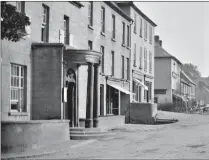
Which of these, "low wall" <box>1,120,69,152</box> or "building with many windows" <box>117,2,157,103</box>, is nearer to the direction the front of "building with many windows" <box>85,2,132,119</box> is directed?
the low wall

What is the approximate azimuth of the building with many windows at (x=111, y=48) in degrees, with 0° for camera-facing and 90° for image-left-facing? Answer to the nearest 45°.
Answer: approximately 315°

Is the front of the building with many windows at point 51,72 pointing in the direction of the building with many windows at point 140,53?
no

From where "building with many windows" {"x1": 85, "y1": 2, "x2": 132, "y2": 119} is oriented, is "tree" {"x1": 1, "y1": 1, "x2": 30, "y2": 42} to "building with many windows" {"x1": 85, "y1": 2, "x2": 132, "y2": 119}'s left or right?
on its right

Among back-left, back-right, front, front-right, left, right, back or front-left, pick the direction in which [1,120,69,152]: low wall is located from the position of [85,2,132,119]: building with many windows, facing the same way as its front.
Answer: front-right

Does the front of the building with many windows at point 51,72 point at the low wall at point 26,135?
no

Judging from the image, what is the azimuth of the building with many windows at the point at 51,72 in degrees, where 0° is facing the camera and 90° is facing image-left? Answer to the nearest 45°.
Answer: approximately 315°

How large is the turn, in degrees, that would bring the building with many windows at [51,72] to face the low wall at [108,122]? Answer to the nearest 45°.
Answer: approximately 90° to its left

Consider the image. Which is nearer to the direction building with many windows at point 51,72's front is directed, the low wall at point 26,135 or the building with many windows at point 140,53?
the low wall
